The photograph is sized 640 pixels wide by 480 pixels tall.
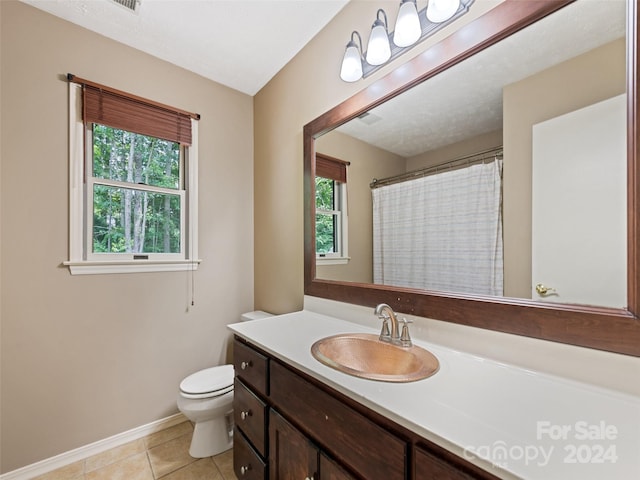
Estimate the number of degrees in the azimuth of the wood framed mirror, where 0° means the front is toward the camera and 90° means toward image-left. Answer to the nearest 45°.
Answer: approximately 45°

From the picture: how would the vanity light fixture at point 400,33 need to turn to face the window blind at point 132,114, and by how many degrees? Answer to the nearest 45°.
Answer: approximately 45° to its right

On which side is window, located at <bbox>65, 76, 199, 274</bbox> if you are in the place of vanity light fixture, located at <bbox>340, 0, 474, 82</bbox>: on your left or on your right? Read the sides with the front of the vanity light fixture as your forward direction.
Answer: on your right

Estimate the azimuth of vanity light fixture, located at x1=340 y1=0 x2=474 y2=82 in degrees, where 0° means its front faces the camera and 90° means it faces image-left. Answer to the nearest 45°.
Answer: approximately 45°

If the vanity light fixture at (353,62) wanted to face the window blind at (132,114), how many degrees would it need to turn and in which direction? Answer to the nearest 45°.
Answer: approximately 45° to its right

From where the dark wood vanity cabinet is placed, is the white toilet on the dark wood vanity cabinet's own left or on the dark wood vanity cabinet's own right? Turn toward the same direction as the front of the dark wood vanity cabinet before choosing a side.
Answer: on the dark wood vanity cabinet's own right

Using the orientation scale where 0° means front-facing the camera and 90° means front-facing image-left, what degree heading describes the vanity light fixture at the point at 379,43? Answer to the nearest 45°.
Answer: approximately 45°
